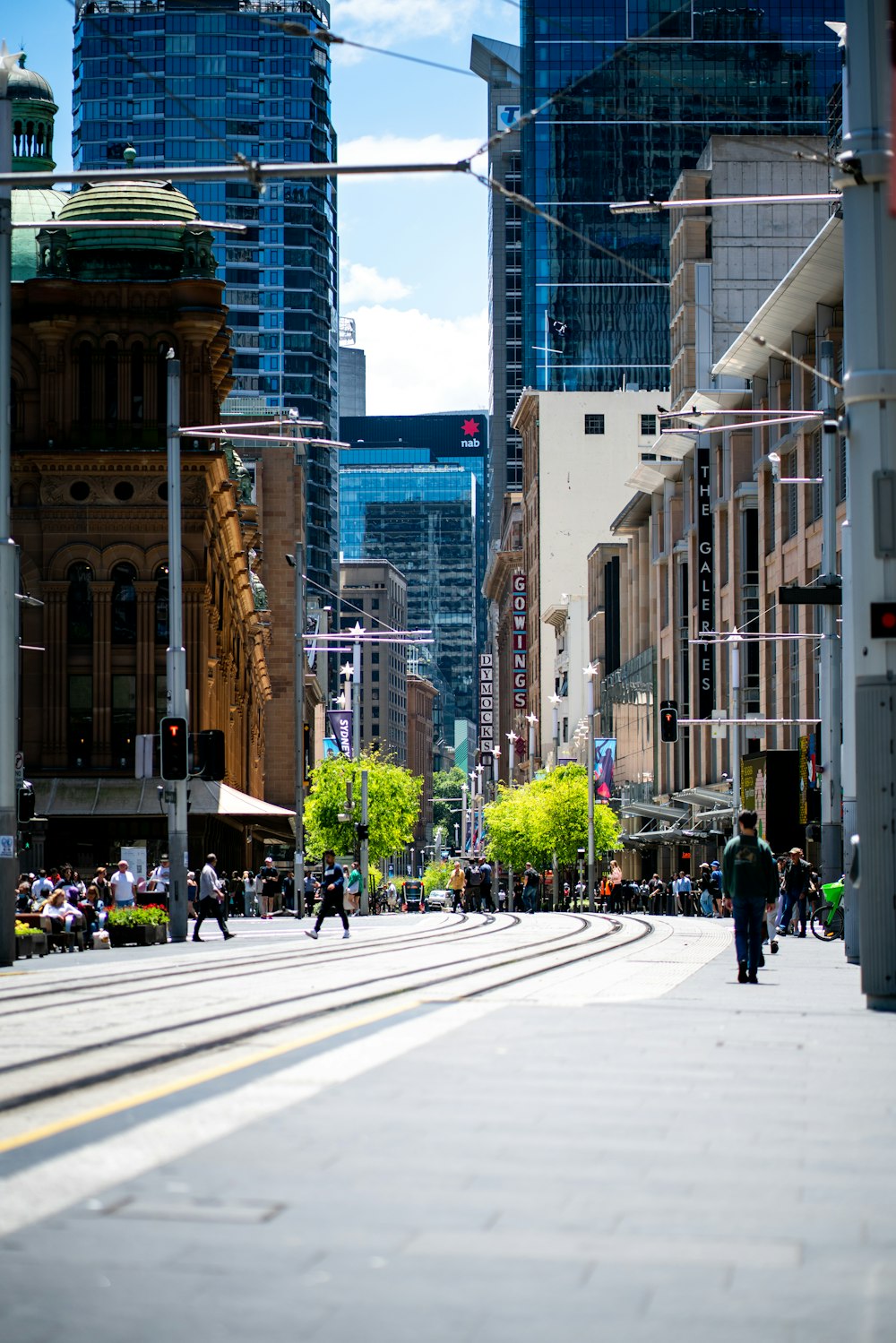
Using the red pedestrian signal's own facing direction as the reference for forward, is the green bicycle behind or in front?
behind

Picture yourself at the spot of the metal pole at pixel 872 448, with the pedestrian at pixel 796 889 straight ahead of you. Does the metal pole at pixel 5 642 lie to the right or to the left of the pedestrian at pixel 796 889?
left

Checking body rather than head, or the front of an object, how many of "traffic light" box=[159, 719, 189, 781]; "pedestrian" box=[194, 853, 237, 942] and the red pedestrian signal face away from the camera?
0

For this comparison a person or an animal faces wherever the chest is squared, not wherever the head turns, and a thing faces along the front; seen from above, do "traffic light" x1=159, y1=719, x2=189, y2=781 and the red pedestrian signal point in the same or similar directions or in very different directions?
same or similar directions

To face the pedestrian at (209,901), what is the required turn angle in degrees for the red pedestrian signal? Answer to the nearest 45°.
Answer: approximately 135° to its right

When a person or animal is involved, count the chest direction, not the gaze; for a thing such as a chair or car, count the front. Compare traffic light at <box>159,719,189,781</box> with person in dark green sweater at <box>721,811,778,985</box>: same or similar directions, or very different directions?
very different directions

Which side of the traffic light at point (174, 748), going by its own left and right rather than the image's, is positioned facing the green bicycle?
left

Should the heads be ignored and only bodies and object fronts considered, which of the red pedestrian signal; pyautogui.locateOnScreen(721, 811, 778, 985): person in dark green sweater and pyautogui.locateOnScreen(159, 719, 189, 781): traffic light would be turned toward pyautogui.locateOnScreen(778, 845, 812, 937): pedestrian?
the person in dark green sweater

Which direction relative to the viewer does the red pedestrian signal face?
toward the camera

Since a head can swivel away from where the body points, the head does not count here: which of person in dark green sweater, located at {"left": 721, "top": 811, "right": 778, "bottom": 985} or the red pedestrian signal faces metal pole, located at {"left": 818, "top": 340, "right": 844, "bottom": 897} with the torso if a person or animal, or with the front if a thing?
the person in dark green sweater

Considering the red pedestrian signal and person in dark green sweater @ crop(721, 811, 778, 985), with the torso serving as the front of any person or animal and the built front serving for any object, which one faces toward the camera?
the red pedestrian signal

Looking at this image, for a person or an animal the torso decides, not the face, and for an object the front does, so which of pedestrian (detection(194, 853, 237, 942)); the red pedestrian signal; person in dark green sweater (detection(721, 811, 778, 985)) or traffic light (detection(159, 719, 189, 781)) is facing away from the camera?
the person in dark green sweater

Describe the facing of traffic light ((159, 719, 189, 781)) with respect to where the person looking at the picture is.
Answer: facing the viewer

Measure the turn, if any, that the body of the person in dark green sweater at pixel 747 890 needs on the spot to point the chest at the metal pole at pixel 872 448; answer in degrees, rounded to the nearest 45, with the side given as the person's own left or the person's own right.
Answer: approximately 180°

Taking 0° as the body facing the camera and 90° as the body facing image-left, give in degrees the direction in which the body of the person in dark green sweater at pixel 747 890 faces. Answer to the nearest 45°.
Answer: approximately 180°

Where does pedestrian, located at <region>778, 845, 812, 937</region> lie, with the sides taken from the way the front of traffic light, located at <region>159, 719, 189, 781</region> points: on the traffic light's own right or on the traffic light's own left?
on the traffic light's own left

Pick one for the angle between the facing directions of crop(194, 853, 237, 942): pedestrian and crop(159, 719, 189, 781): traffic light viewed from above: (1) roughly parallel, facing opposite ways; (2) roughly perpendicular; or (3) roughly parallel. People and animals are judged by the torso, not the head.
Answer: roughly perpendicular
